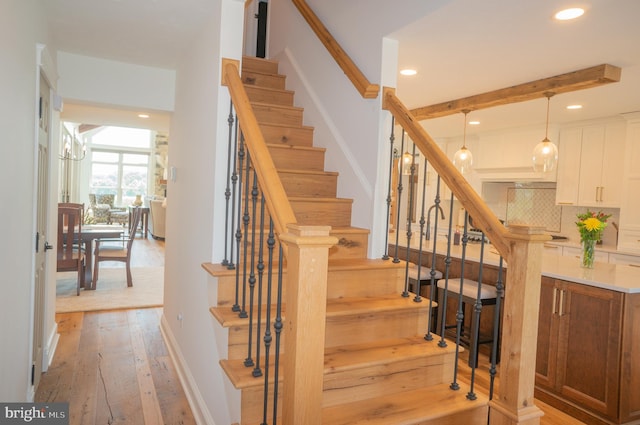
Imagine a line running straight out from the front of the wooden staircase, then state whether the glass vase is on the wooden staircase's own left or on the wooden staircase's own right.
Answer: on the wooden staircase's own left

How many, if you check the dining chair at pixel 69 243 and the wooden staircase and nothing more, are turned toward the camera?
1

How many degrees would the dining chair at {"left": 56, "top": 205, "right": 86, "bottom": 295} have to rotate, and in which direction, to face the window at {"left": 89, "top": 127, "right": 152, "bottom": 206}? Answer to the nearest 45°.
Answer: approximately 45° to its left

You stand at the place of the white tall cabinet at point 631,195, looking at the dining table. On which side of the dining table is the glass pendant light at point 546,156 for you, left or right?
left

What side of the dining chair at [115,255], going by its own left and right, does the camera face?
left

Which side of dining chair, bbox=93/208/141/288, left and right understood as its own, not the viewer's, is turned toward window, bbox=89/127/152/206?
right

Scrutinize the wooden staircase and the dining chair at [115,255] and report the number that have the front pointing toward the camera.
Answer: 1
